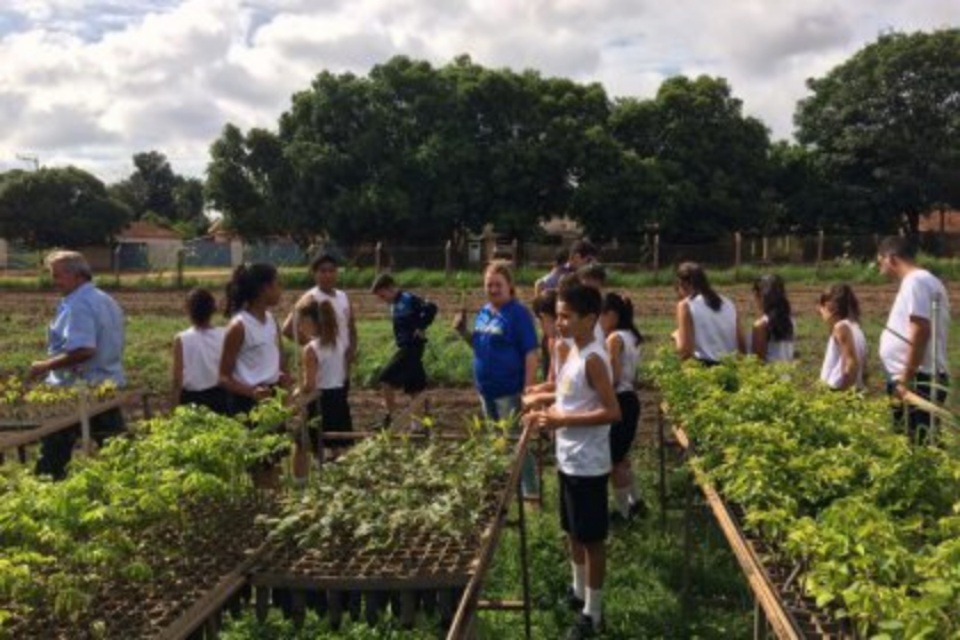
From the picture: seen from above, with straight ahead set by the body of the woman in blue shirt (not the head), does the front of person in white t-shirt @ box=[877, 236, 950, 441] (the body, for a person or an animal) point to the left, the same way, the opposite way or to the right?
to the right

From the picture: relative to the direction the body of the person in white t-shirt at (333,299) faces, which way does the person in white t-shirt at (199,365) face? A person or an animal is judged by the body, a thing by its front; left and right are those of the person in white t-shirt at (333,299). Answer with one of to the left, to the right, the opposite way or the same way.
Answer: the opposite way

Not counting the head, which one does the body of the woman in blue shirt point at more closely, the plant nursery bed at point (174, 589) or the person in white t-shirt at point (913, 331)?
the plant nursery bed

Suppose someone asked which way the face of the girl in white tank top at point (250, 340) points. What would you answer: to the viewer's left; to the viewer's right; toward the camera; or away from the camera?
to the viewer's right

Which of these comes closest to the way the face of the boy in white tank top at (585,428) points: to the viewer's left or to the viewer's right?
to the viewer's left

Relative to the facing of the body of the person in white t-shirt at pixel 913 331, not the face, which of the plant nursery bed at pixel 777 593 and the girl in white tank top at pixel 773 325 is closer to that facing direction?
the girl in white tank top

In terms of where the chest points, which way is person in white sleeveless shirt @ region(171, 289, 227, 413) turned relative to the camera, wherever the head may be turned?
away from the camera

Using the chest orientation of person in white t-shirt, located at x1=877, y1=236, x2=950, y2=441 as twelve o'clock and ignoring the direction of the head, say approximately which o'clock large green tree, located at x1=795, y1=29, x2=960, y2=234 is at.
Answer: The large green tree is roughly at 3 o'clock from the person in white t-shirt.

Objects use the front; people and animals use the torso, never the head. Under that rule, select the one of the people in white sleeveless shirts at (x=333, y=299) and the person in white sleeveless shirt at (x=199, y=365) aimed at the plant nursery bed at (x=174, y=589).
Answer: the people in white sleeveless shirts at (x=333, y=299)

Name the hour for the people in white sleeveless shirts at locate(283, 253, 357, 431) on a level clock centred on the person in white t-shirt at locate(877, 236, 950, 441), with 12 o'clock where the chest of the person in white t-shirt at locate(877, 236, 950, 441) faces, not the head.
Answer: the people in white sleeveless shirts at locate(283, 253, 357, 431) is roughly at 12 o'clock from the person in white t-shirt at locate(877, 236, 950, 441).

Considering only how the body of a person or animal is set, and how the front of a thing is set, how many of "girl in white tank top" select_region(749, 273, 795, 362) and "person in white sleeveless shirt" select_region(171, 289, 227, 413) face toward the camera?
0

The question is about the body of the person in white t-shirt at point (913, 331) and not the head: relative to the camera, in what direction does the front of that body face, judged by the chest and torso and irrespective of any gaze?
to the viewer's left

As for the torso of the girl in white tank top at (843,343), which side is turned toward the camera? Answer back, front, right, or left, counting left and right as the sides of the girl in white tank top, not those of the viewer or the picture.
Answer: left

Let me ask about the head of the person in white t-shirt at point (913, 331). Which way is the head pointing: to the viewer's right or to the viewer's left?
to the viewer's left

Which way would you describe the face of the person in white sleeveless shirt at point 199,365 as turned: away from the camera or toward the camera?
away from the camera

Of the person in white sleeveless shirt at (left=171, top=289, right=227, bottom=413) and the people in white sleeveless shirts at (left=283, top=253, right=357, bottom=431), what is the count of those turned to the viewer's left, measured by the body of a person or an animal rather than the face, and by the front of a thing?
0

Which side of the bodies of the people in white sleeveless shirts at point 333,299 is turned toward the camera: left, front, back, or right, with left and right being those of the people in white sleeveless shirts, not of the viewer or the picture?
front
